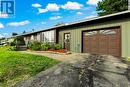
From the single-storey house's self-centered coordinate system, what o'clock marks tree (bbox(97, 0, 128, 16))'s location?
The tree is roughly at 7 o'clock from the single-storey house.

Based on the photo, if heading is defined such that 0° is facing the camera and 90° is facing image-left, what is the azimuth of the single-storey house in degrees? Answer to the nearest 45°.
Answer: approximately 45°
